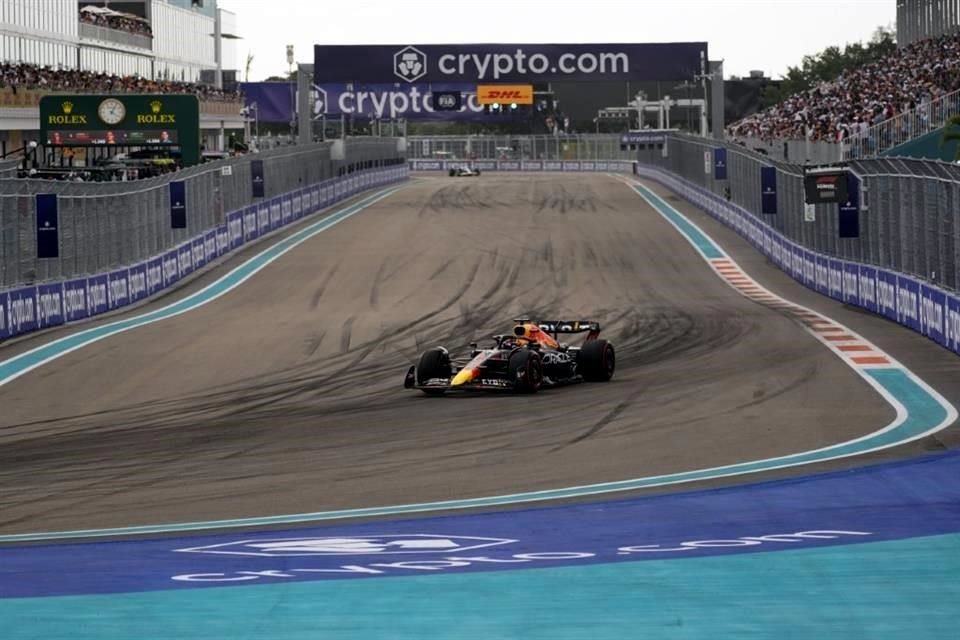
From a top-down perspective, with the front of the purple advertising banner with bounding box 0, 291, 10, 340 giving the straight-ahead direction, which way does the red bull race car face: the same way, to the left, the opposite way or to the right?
to the right

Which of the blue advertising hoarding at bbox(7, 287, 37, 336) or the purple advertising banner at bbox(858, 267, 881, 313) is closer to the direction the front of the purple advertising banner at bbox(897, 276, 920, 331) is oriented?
the blue advertising hoarding

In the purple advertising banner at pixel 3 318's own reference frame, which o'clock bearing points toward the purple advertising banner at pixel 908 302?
the purple advertising banner at pixel 908 302 is roughly at 11 o'clock from the purple advertising banner at pixel 3 318.

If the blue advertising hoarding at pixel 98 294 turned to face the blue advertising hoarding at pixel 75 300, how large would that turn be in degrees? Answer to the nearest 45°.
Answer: approximately 45° to its right

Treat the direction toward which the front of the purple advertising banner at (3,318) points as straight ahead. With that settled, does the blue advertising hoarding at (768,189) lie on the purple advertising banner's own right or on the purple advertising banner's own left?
on the purple advertising banner's own left

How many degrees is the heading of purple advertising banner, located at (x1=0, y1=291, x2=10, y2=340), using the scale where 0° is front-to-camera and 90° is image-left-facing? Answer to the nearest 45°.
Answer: approximately 315°

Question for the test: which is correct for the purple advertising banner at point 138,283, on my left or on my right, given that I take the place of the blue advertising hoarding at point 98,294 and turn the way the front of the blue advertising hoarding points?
on my left

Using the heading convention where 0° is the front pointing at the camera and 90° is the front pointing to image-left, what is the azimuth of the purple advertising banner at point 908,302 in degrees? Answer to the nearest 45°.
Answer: approximately 45°

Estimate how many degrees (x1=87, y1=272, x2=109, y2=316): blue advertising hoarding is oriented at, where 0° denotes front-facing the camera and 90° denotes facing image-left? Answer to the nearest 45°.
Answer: approximately 315°
